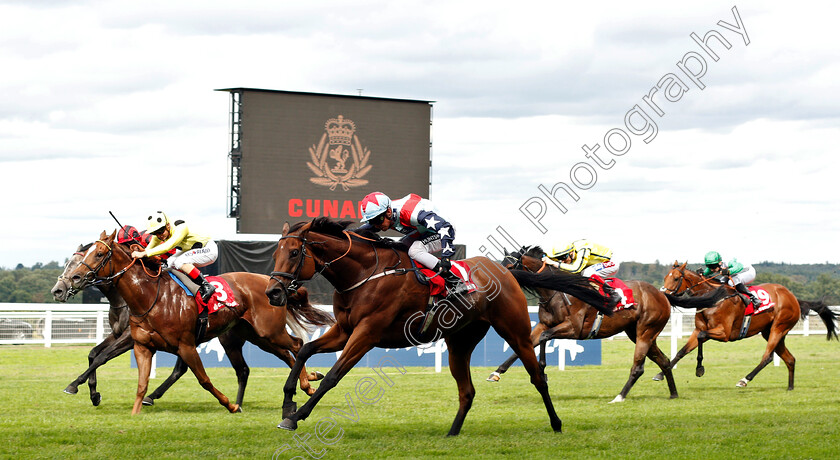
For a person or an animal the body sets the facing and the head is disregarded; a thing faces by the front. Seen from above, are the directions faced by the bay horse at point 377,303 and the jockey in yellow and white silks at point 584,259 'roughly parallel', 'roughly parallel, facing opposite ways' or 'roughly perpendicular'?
roughly parallel

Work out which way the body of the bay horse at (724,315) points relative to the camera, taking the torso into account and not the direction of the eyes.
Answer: to the viewer's left

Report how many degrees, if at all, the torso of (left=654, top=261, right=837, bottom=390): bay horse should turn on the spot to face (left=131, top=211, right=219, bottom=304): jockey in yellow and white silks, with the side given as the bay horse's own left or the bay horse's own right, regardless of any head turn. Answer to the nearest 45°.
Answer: approximately 45° to the bay horse's own left

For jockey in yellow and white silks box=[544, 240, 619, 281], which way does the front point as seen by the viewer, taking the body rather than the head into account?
to the viewer's left

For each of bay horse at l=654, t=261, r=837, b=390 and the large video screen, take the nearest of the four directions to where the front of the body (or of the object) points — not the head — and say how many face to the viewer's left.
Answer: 1

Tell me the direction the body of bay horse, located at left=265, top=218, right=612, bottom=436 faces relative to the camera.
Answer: to the viewer's left

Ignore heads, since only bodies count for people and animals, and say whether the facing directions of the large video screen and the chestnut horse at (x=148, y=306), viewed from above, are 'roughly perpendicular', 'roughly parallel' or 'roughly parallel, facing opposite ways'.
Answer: roughly perpendicular

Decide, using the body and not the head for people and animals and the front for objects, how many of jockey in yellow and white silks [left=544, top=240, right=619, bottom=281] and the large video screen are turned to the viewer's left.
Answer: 1

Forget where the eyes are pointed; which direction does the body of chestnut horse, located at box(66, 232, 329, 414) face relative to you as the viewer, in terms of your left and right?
facing the viewer and to the left of the viewer

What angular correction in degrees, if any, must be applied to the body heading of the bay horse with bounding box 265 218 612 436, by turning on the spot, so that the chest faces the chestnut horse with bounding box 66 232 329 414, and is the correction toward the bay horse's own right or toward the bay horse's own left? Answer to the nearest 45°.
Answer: approximately 45° to the bay horse's own right

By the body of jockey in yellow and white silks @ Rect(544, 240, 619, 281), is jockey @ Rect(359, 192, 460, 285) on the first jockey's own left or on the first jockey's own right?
on the first jockey's own left
